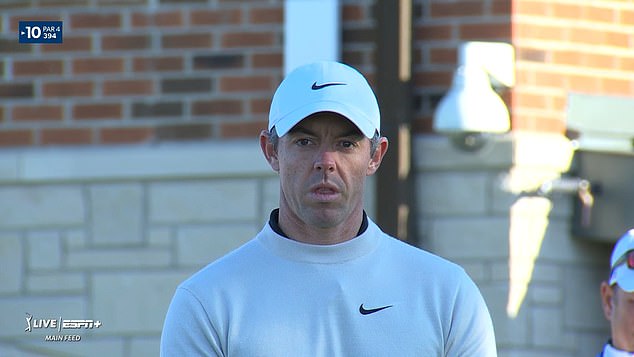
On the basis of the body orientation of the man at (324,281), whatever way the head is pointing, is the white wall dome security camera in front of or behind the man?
behind

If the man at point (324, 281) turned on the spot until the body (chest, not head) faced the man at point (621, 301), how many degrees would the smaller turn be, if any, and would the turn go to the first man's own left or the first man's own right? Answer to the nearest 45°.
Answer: approximately 135° to the first man's own left

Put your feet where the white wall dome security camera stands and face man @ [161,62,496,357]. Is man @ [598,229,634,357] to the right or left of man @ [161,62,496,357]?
left
